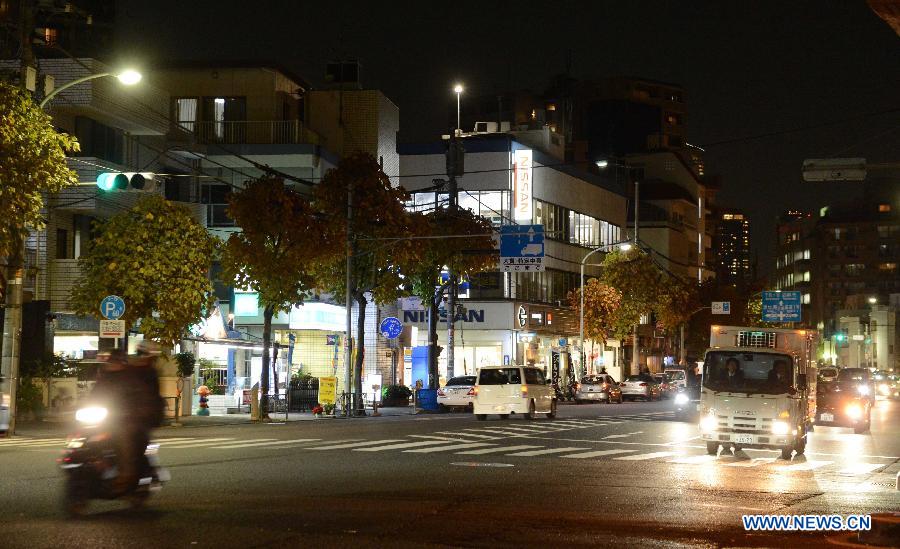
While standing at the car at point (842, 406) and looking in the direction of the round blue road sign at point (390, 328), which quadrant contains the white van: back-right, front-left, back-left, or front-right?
front-left

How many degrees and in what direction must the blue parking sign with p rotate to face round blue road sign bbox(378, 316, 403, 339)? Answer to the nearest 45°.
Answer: approximately 135° to its left

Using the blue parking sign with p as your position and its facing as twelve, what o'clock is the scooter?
The scooter is roughly at 12 o'clock from the blue parking sign with p.

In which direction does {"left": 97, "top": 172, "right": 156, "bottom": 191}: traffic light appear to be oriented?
toward the camera

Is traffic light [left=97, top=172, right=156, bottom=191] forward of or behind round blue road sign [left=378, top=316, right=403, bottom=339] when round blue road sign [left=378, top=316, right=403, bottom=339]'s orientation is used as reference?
forward

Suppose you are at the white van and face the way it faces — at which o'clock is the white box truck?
The white box truck is roughly at 4 o'clock from the white van.

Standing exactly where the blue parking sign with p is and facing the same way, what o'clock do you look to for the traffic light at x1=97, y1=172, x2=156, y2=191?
The traffic light is roughly at 12 o'clock from the blue parking sign with p.

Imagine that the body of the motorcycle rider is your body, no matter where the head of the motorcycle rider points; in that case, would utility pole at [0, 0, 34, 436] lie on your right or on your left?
on your right

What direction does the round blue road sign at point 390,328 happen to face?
toward the camera

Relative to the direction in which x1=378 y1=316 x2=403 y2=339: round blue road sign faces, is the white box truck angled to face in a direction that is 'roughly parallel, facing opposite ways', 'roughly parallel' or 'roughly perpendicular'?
roughly parallel

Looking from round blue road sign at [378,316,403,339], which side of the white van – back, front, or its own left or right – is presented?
left

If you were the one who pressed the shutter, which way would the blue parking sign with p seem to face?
facing the viewer

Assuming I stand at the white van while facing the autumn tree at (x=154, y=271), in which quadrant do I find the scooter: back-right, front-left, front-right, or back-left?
front-left

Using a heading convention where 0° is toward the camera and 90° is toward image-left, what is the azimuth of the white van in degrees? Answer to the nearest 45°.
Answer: approximately 225°

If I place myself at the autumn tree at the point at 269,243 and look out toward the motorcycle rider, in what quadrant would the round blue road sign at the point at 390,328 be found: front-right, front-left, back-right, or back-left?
back-left

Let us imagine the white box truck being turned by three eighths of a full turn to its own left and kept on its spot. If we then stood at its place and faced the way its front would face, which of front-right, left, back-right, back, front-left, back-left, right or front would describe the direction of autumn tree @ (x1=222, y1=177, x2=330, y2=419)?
left
